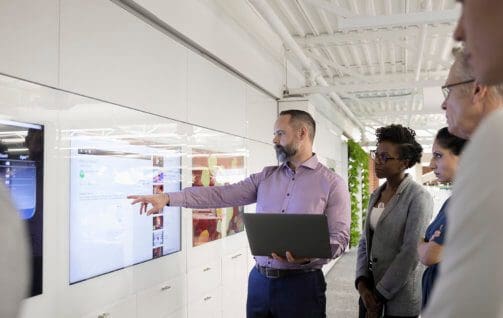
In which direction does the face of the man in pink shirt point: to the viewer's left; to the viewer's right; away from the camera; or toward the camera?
to the viewer's left

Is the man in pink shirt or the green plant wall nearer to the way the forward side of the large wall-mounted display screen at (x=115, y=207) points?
the man in pink shirt

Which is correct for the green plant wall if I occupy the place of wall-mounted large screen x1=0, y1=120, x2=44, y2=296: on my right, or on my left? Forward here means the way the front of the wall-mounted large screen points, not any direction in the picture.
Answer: on my left

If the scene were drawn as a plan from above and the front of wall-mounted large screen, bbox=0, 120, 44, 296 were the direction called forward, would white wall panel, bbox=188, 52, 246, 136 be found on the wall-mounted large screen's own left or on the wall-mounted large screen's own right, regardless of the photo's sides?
on the wall-mounted large screen's own left

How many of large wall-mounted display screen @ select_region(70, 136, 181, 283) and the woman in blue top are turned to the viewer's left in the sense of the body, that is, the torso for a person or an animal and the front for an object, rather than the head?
1

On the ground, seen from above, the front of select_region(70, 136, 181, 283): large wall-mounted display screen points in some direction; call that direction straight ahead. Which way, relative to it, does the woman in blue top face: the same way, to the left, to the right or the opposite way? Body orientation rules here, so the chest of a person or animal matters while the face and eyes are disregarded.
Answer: the opposite way

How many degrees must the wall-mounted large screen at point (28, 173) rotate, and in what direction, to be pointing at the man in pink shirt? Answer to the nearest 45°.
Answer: approximately 45° to its left

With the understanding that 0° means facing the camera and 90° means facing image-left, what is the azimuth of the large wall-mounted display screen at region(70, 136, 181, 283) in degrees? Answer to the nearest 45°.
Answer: approximately 315°

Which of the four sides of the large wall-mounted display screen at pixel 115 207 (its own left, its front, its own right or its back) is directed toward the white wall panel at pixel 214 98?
left

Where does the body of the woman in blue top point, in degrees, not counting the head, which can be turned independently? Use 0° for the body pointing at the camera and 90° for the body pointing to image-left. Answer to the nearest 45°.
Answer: approximately 90°
